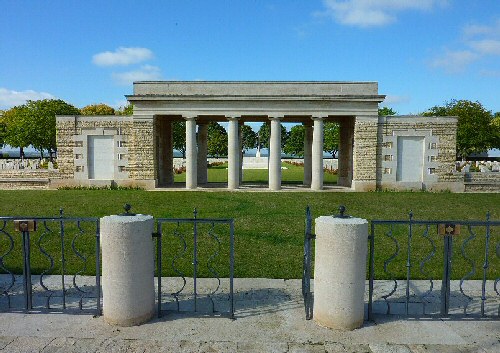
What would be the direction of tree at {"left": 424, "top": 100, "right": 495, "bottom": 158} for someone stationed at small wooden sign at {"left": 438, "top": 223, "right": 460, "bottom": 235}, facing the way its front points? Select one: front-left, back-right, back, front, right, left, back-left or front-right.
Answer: back

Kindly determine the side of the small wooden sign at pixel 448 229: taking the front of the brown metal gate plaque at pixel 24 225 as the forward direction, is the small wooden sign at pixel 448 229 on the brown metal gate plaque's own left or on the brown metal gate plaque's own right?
on the brown metal gate plaque's own left

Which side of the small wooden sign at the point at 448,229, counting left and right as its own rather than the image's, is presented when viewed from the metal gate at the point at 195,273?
right

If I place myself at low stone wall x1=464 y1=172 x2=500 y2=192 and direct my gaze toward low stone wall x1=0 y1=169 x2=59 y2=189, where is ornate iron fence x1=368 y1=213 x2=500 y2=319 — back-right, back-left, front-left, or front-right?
front-left

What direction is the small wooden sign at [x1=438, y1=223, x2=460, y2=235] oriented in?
toward the camera

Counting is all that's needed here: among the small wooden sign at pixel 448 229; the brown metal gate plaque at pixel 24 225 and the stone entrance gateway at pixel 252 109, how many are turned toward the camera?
3

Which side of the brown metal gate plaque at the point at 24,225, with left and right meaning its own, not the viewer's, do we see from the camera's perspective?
front

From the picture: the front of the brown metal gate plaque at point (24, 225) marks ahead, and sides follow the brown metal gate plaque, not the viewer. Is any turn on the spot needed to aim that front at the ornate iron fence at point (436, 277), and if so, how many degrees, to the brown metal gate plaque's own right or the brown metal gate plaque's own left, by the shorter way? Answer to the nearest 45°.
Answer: approximately 45° to the brown metal gate plaque's own left

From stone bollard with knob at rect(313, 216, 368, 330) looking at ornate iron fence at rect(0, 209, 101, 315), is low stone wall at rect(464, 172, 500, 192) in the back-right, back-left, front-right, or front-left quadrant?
back-right

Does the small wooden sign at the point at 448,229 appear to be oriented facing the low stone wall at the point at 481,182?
no

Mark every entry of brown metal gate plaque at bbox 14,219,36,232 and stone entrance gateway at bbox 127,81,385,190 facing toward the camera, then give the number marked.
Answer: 2

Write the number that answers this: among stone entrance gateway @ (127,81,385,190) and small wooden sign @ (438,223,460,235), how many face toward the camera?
2

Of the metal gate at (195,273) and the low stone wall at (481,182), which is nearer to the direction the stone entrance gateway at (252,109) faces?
the metal gate

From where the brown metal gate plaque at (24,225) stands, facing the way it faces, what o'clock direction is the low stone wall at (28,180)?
The low stone wall is roughly at 6 o'clock from the brown metal gate plaque.

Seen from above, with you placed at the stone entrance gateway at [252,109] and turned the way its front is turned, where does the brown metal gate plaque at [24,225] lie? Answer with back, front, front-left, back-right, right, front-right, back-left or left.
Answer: front

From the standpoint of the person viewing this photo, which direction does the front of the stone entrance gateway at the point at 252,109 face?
facing the viewer

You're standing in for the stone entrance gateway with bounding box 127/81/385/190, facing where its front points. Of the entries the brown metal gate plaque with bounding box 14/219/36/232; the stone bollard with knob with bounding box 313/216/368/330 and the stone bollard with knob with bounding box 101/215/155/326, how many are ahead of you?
3

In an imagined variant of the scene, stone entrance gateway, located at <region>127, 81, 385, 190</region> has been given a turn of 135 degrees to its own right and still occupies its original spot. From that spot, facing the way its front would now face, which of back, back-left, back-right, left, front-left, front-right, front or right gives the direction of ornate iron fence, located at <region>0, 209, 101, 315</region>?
back-left

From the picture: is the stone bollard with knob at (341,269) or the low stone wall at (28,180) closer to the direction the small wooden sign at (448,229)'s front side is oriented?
the stone bollard with knob

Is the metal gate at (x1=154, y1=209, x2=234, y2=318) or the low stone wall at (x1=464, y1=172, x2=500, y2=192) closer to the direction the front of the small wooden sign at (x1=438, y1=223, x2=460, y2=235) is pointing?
the metal gate
